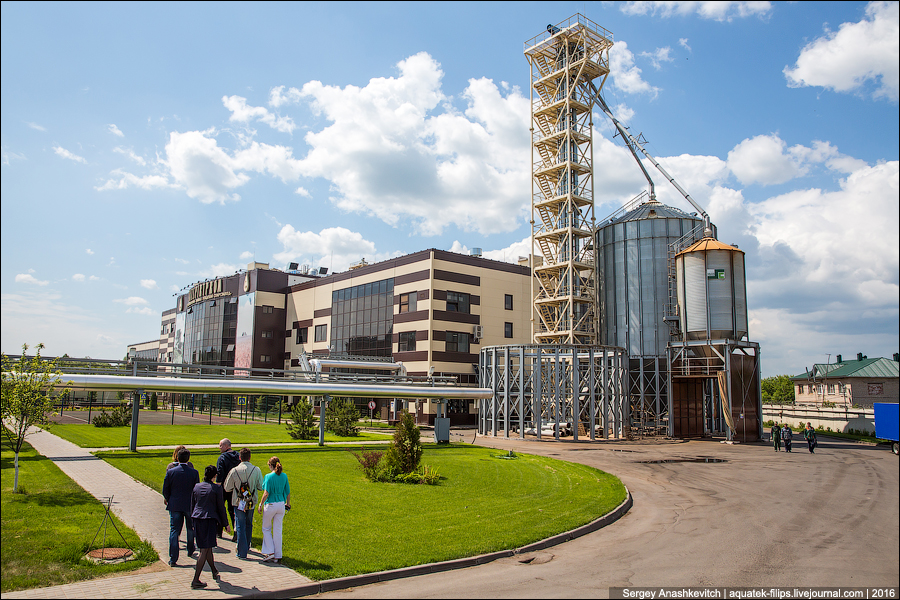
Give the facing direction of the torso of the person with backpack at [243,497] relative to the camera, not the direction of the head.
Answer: away from the camera

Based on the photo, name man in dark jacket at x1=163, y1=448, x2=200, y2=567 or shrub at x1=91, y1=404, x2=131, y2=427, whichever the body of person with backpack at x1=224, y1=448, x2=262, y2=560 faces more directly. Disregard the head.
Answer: the shrub

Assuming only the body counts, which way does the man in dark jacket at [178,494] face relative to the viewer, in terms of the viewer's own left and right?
facing away from the viewer

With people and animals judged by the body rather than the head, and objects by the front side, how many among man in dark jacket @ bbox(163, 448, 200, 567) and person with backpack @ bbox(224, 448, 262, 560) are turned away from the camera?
2
